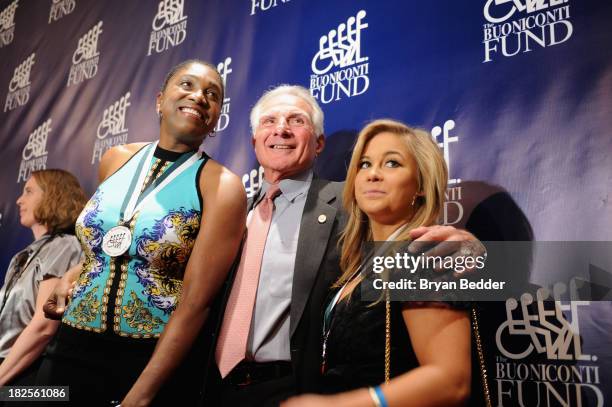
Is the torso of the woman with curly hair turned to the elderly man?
no

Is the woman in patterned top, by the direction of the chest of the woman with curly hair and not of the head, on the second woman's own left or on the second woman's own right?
on the second woman's own left

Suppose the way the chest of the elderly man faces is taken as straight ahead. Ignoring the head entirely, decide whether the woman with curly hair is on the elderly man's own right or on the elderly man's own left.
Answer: on the elderly man's own right

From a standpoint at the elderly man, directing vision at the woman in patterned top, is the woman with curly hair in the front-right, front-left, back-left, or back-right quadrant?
front-right

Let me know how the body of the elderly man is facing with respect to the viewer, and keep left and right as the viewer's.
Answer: facing the viewer and to the left of the viewer

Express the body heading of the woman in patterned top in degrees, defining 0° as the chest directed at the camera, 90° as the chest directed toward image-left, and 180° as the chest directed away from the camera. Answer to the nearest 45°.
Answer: approximately 45°

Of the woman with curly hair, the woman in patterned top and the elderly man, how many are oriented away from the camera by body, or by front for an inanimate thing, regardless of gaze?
0

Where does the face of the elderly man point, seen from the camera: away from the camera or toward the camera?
toward the camera

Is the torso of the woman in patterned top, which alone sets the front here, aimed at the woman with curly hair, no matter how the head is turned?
no

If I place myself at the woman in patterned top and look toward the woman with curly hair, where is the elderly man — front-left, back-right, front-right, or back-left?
back-right

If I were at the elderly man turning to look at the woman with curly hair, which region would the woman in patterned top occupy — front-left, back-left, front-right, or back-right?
front-left
